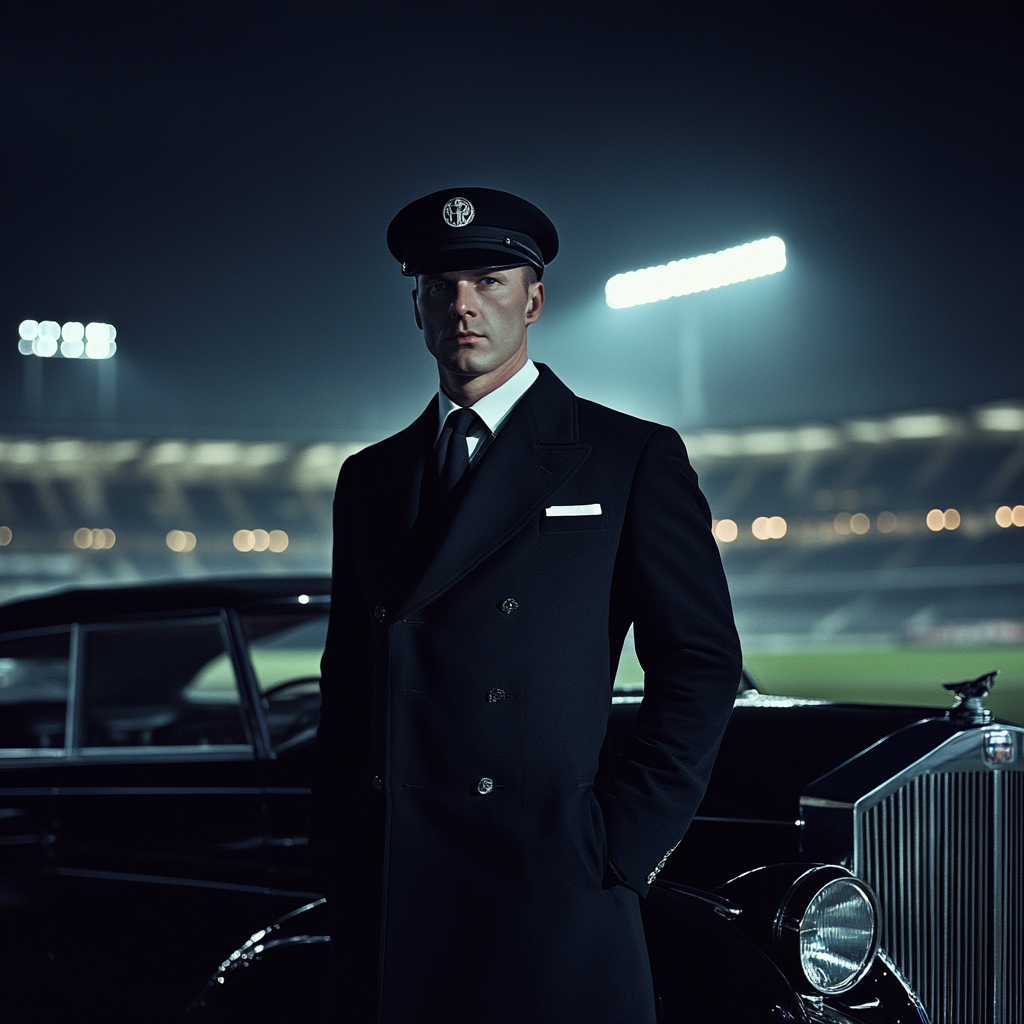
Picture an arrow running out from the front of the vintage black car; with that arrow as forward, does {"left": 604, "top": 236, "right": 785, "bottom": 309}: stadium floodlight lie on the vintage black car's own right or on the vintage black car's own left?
on the vintage black car's own left

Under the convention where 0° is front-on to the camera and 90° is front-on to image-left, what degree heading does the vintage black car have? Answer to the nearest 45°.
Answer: approximately 315°

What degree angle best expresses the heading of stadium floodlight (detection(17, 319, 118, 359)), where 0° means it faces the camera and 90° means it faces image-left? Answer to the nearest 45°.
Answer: approximately 0°

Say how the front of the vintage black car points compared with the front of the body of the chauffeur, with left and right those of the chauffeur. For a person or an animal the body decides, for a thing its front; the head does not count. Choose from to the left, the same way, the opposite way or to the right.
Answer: to the left

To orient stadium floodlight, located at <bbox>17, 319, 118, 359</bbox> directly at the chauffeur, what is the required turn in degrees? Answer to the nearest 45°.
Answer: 0° — it already faces them

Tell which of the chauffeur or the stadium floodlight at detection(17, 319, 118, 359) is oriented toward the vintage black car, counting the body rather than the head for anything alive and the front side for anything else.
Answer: the stadium floodlight

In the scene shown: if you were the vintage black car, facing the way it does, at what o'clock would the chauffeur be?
The chauffeur is roughly at 1 o'clock from the vintage black car.

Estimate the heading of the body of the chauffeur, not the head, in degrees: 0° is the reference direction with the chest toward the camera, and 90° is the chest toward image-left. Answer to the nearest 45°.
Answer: approximately 45°
